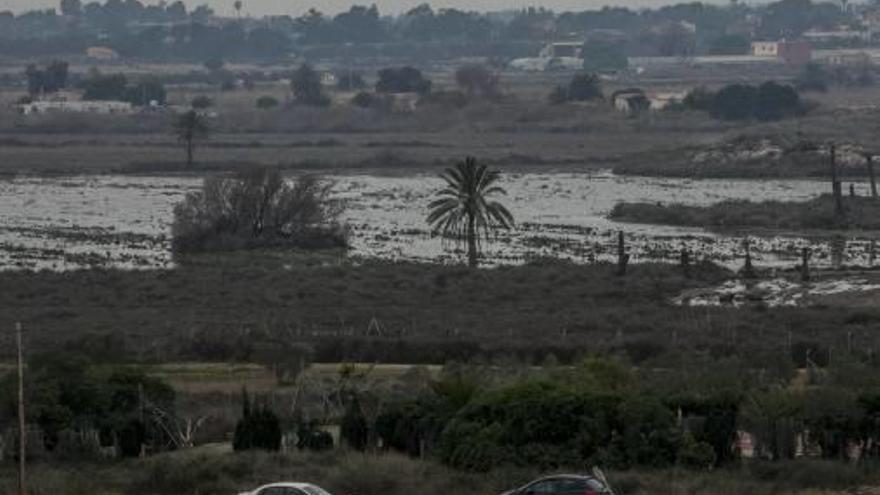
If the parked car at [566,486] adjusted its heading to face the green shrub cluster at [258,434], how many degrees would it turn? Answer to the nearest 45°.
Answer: approximately 45° to its right

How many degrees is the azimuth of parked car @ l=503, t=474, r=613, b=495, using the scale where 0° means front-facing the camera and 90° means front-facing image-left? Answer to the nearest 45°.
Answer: approximately 90°

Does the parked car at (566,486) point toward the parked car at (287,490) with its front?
yes
